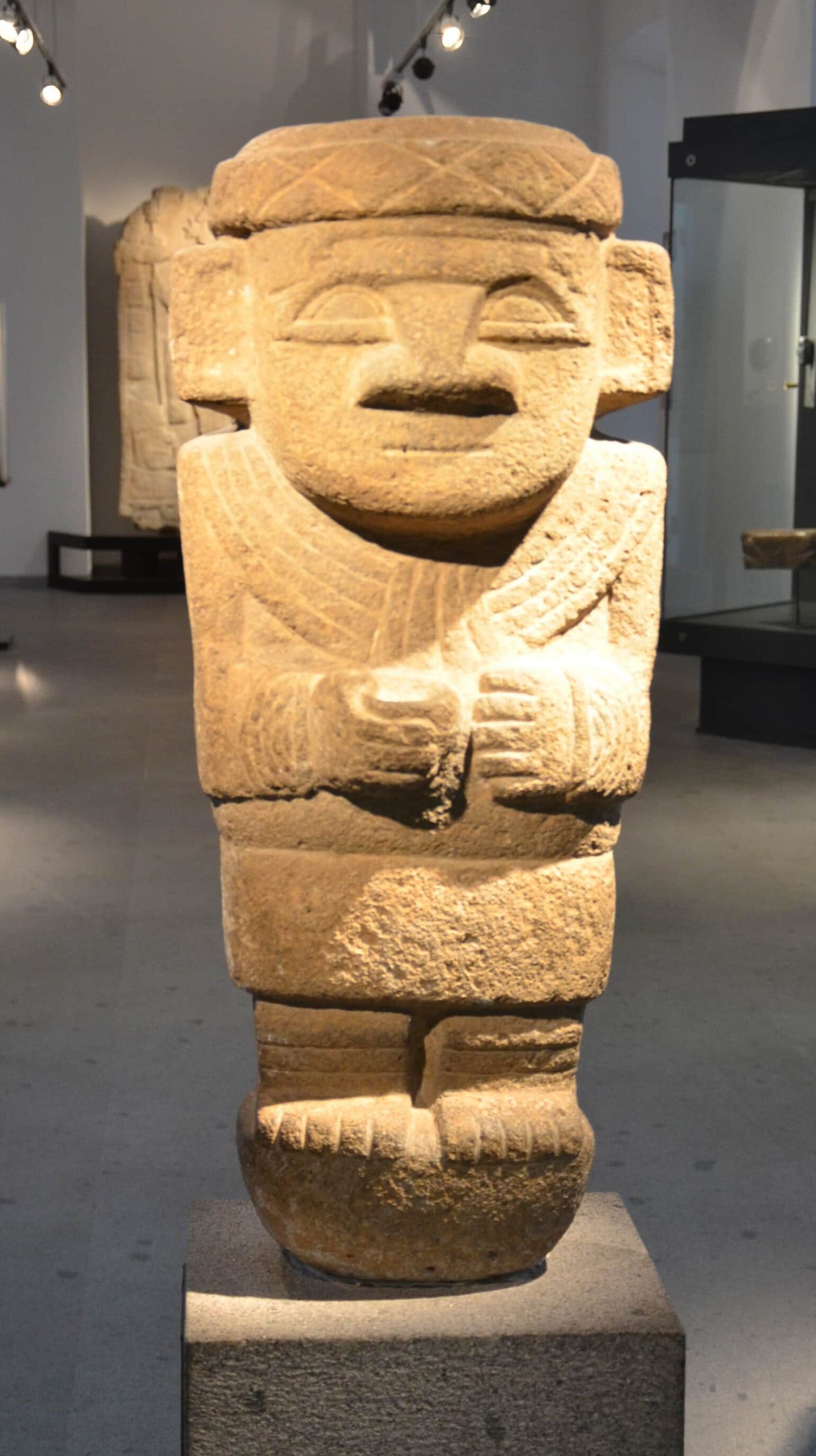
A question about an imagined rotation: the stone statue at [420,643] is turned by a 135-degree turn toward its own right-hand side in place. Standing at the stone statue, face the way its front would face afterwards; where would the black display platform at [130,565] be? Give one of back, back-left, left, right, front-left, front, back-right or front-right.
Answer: front-right

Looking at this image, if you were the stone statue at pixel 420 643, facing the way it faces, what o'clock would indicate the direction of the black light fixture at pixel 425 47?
The black light fixture is roughly at 6 o'clock from the stone statue.

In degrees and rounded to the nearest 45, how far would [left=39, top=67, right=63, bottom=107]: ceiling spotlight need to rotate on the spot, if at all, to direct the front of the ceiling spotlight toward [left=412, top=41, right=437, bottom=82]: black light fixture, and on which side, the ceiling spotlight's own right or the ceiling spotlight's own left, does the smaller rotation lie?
approximately 90° to the ceiling spotlight's own left

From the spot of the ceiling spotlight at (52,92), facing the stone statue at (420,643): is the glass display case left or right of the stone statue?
left

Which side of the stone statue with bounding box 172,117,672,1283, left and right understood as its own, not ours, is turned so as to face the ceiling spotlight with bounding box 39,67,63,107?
back

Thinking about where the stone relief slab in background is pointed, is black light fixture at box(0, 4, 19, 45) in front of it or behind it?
in front

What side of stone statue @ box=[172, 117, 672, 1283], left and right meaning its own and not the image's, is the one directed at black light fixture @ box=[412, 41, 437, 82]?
back

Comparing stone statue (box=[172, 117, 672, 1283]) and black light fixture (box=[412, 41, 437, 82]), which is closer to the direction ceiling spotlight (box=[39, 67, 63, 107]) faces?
the stone statue

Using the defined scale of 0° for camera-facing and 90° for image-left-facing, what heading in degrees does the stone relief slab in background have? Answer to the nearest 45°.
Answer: approximately 0°

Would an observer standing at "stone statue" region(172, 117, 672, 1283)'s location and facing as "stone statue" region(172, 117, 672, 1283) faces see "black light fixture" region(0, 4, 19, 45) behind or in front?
behind
